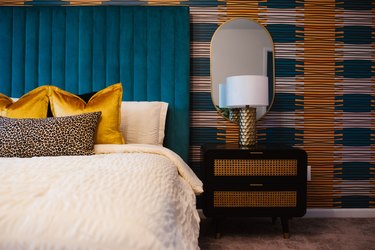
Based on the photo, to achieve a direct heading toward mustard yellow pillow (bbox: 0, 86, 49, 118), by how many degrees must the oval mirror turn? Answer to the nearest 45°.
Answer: approximately 45° to its right

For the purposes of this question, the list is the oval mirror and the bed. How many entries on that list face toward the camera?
2

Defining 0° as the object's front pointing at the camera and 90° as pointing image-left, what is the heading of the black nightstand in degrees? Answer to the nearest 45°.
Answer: approximately 0°
